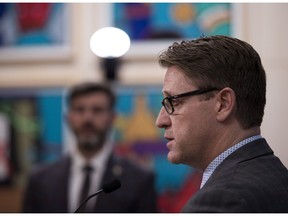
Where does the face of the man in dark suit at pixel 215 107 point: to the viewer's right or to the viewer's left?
to the viewer's left

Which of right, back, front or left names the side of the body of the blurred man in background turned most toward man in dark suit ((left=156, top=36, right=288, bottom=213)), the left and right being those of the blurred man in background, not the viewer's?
front

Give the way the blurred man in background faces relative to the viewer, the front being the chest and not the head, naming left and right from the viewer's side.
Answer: facing the viewer

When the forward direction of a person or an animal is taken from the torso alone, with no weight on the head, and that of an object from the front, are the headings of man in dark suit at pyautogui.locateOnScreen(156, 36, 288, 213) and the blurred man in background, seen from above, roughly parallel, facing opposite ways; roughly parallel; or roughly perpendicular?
roughly perpendicular

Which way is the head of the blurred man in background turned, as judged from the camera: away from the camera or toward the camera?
toward the camera

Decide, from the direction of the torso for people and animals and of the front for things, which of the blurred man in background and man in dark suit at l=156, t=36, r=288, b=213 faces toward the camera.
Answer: the blurred man in background

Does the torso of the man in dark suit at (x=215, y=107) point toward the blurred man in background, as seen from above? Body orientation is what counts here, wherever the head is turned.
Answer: no

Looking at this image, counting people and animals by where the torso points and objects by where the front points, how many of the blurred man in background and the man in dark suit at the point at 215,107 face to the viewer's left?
1

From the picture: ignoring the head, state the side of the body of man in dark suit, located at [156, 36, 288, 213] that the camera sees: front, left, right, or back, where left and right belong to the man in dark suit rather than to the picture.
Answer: left
